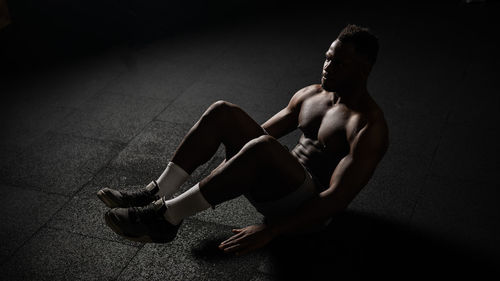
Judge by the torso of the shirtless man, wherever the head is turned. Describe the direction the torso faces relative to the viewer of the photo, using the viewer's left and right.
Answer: facing the viewer and to the left of the viewer

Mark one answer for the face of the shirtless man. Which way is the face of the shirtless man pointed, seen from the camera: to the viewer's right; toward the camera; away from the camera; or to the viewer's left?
to the viewer's left
